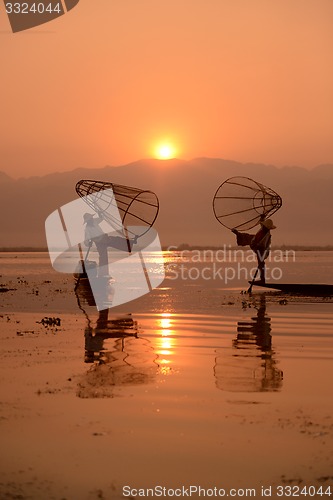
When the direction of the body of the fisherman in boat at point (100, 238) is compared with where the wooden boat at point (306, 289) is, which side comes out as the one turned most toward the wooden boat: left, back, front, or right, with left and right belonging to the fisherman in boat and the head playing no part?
front

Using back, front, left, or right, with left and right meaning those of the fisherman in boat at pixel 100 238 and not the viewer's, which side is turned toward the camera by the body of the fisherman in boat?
right

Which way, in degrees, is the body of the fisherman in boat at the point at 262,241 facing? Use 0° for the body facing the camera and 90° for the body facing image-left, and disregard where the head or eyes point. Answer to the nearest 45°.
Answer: approximately 90°

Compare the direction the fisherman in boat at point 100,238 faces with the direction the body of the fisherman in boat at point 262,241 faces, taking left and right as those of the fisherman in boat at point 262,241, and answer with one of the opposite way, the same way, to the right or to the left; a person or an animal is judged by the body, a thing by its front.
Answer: the opposite way

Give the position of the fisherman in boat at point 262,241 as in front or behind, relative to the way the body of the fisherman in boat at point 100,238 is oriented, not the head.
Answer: in front

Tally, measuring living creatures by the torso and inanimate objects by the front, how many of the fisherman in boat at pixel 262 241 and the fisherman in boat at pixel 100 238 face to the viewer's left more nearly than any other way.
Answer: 1

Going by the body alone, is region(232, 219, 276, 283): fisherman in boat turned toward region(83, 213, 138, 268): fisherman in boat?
yes
